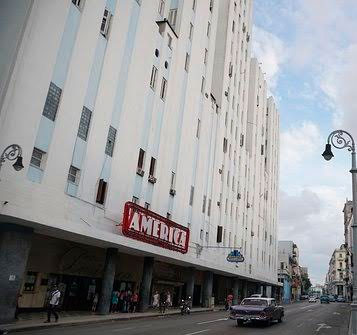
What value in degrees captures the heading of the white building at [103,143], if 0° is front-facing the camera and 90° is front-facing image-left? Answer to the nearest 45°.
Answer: approximately 315°

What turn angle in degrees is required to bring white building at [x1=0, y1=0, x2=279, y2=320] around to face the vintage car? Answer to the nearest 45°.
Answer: approximately 45° to its left
